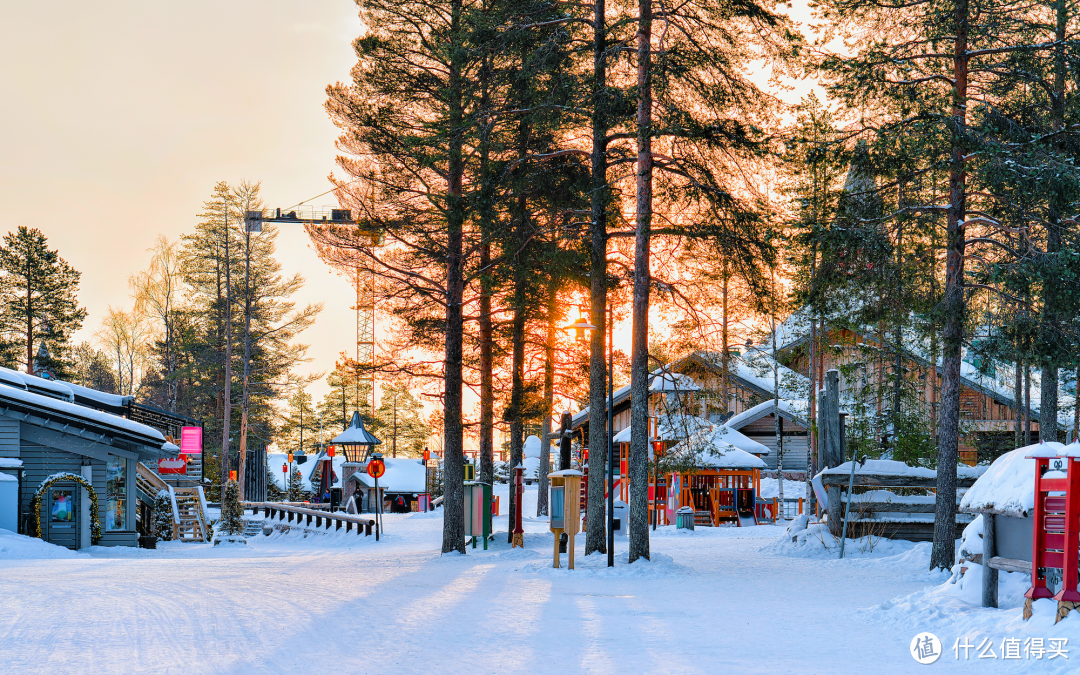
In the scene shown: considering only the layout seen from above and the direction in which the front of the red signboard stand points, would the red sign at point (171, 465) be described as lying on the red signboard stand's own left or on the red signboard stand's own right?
on the red signboard stand's own right

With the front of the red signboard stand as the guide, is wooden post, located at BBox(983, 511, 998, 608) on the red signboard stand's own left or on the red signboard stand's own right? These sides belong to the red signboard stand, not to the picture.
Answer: on the red signboard stand's own right

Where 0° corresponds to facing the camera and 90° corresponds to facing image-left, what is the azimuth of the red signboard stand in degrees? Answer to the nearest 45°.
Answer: approximately 45°

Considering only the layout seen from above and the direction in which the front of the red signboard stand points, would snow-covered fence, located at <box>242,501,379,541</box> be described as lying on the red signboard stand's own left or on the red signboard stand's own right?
on the red signboard stand's own right

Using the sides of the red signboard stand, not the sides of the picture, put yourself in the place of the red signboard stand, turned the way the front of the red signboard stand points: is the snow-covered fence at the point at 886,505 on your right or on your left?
on your right

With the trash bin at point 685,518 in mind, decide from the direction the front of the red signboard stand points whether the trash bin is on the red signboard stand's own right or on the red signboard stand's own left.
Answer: on the red signboard stand's own right

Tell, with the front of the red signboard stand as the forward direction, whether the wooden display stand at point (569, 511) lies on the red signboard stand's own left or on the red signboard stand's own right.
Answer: on the red signboard stand's own right
